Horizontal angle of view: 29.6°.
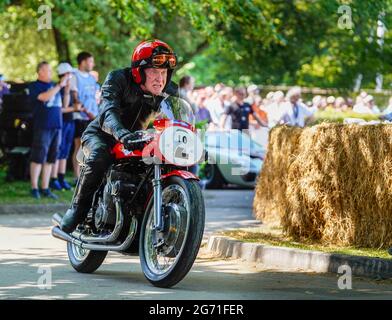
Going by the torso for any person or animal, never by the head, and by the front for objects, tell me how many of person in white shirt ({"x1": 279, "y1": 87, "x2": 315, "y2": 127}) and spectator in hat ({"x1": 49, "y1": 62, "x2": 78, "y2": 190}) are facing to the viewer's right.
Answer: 1

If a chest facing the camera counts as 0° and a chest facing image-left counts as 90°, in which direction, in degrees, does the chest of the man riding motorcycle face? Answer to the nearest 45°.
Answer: approximately 315°

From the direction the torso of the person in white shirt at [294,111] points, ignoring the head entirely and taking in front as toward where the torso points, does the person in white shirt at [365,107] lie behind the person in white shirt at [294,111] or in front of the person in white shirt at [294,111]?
behind

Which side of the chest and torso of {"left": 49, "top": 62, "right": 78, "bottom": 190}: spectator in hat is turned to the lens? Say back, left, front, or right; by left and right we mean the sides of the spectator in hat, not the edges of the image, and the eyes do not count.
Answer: right
